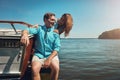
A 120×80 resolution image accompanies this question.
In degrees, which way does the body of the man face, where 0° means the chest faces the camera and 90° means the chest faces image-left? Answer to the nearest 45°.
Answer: approximately 0°
